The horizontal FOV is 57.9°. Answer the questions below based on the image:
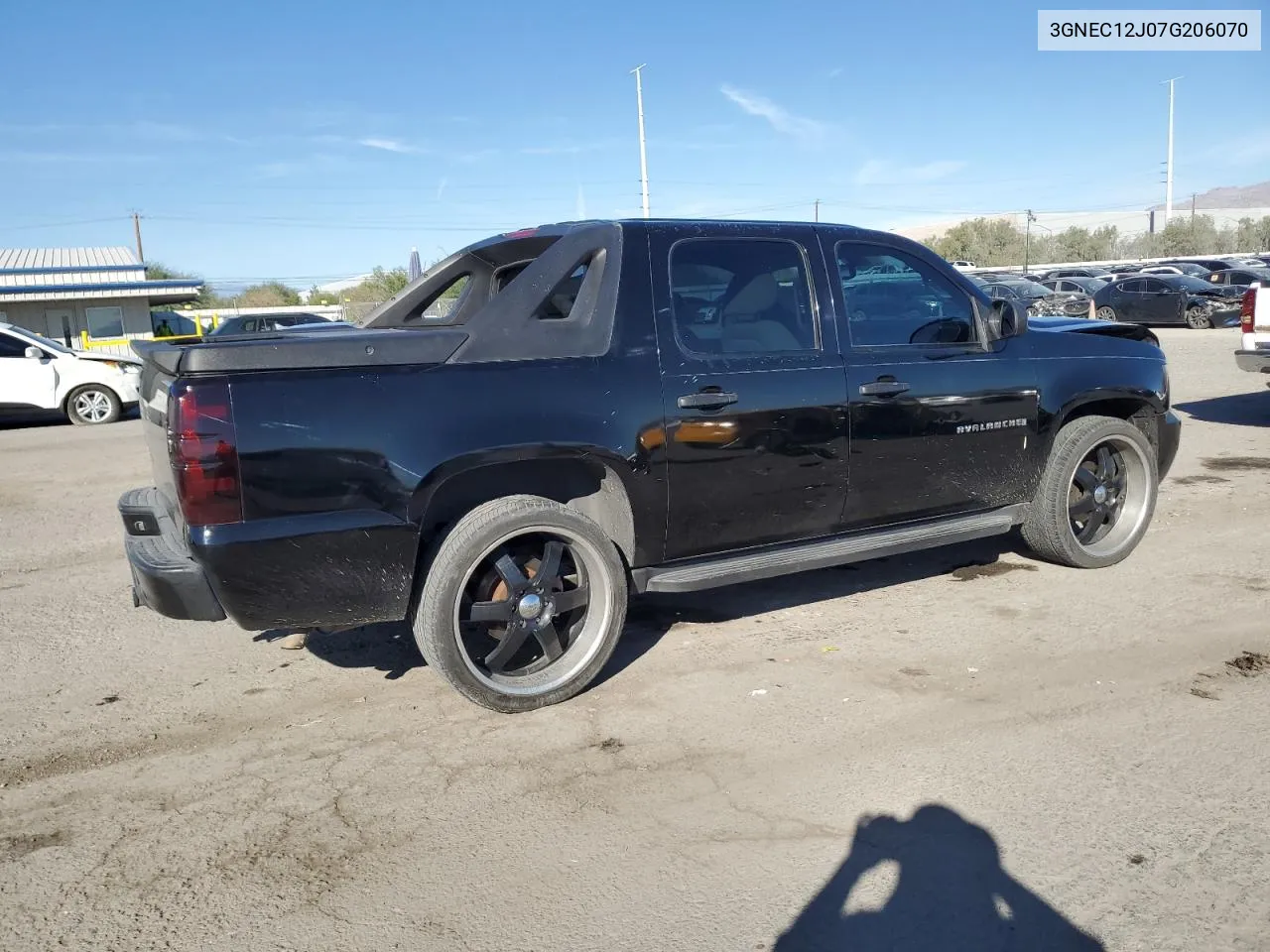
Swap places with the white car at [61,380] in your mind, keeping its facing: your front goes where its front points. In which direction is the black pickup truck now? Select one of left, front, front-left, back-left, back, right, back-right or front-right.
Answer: right

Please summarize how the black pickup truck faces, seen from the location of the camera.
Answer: facing away from the viewer and to the right of the viewer

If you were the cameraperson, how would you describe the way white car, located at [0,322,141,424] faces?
facing to the right of the viewer

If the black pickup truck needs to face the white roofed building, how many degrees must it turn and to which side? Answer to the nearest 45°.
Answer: approximately 90° to its left

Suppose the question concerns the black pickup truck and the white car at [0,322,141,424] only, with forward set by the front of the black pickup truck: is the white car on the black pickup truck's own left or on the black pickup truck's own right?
on the black pickup truck's own left

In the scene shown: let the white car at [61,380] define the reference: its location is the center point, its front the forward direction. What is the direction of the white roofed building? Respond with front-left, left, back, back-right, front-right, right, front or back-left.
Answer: left
